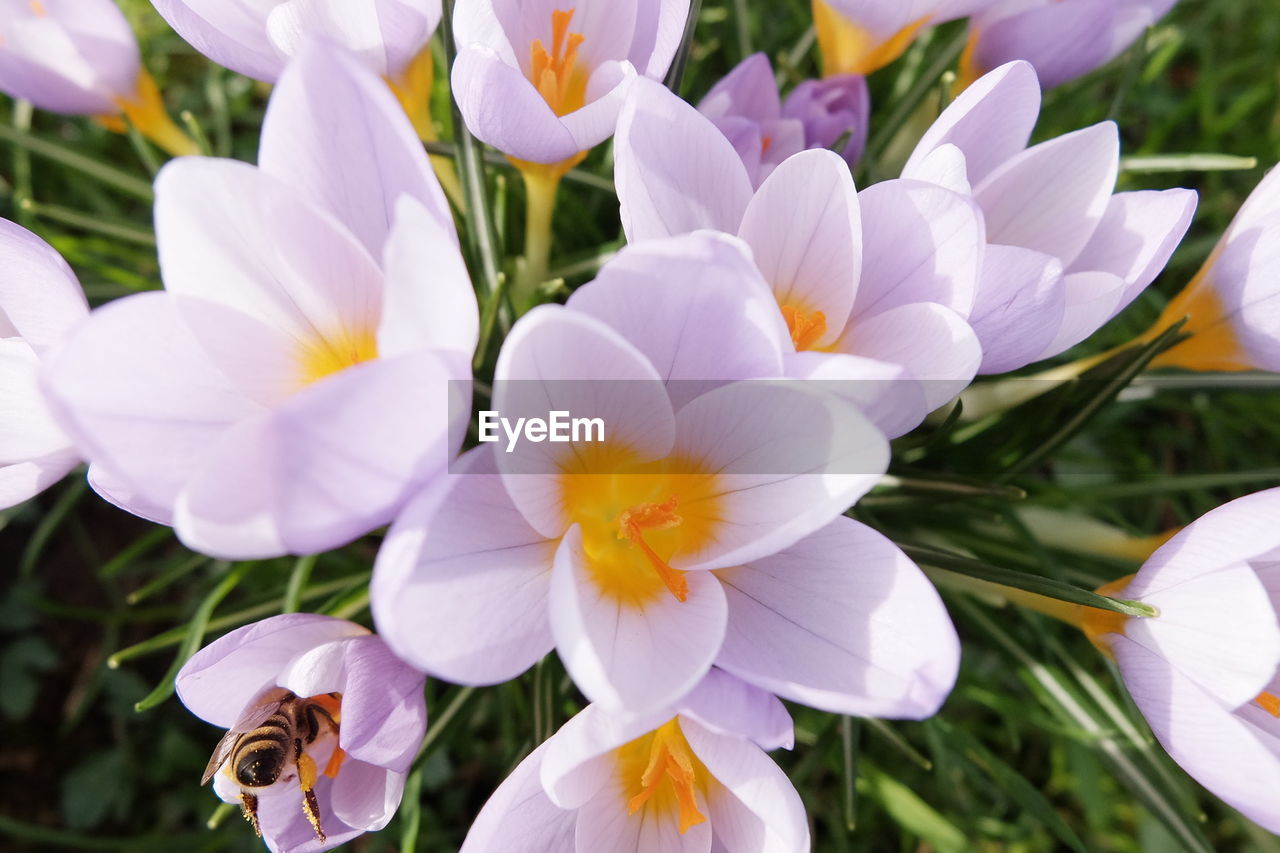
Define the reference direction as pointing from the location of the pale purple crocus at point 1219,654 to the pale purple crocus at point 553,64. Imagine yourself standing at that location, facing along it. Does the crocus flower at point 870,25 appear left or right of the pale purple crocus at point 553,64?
right

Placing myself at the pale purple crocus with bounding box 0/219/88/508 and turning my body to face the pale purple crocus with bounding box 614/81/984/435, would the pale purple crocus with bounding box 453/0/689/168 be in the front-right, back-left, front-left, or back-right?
front-left

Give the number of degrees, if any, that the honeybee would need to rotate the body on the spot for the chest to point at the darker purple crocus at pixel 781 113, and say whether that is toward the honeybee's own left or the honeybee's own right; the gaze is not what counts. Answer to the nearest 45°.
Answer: approximately 45° to the honeybee's own right

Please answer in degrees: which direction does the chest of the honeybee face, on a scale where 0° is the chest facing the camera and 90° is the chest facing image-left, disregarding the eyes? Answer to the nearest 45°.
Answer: approximately 225°

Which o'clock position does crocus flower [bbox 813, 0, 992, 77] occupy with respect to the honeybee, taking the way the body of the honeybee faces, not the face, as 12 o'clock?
The crocus flower is roughly at 1 o'clock from the honeybee.
